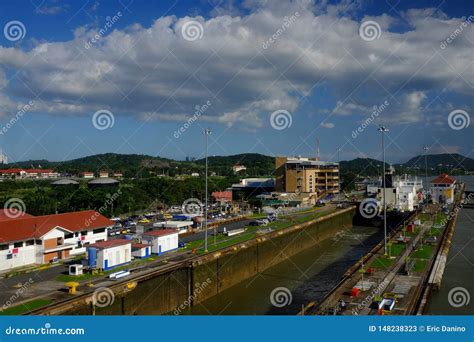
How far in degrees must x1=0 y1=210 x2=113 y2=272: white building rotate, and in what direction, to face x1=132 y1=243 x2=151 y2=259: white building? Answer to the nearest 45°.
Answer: approximately 45° to its left

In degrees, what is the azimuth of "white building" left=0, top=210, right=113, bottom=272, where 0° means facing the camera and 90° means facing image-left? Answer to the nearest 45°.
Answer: approximately 315°

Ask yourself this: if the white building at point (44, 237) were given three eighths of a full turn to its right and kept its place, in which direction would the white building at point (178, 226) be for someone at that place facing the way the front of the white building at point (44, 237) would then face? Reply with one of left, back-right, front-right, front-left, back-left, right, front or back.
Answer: back-right

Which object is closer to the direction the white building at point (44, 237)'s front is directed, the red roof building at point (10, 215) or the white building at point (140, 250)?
the white building

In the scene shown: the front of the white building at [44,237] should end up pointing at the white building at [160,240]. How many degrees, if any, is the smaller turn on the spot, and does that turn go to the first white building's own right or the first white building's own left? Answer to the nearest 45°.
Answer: approximately 45° to the first white building's own left

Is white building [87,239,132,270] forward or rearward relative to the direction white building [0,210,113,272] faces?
forward

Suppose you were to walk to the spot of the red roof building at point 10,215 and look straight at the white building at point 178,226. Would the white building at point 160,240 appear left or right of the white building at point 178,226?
right

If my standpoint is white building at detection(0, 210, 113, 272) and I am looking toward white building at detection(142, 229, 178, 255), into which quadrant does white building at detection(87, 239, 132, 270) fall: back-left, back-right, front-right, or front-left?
front-right
